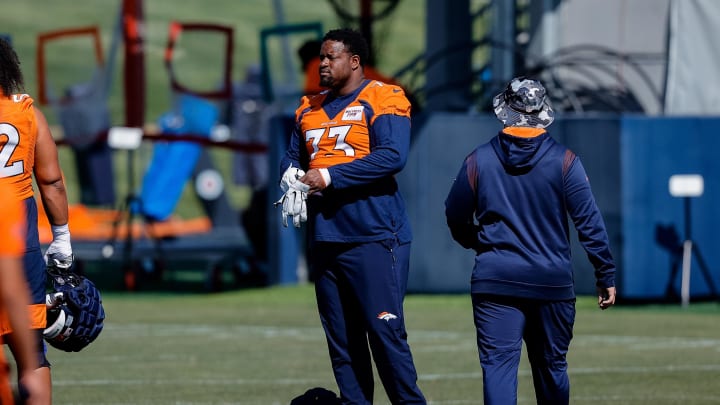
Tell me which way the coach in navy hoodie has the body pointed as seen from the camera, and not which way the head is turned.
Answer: away from the camera

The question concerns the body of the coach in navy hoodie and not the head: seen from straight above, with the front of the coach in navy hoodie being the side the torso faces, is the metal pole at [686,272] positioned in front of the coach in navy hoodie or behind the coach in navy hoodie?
in front

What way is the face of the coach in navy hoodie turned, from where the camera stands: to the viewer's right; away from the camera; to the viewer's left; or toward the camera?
away from the camera

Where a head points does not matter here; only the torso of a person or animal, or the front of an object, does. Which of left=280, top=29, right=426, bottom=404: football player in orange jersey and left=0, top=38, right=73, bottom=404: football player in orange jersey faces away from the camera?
left=0, top=38, right=73, bottom=404: football player in orange jersey

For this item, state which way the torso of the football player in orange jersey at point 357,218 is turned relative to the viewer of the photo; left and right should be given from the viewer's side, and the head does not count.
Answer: facing the viewer and to the left of the viewer

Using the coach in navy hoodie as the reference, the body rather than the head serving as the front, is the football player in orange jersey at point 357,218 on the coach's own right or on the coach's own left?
on the coach's own left

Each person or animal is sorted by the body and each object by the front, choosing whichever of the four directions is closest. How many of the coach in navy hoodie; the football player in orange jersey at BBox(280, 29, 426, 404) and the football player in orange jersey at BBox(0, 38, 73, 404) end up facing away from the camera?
2

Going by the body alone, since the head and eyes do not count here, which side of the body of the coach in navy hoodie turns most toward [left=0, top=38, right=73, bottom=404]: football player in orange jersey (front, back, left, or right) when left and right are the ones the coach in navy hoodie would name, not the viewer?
left

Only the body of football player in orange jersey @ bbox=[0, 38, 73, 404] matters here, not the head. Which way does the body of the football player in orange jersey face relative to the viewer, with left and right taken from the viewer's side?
facing away from the viewer

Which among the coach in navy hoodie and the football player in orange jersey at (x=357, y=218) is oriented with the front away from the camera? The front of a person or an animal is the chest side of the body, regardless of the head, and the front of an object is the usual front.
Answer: the coach in navy hoodie

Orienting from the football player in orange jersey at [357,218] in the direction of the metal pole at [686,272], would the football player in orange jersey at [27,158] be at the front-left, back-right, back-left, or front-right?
back-left

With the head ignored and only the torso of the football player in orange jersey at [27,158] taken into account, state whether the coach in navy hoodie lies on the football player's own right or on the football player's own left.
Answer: on the football player's own right
